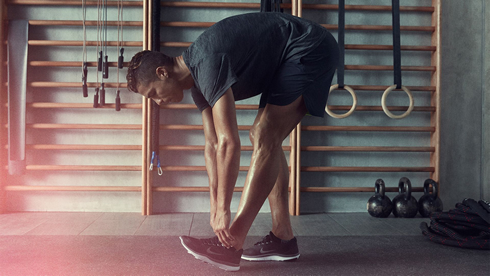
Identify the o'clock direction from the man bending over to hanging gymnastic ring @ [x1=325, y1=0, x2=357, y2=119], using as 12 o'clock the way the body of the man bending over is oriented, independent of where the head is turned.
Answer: The hanging gymnastic ring is roughly at 4 o'clock from the man bending over.

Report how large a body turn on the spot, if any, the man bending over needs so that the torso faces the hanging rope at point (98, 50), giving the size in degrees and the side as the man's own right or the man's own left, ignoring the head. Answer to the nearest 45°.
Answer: approximately 45° to the man's own right

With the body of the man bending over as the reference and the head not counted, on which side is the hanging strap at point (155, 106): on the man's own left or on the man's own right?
on the man's own right

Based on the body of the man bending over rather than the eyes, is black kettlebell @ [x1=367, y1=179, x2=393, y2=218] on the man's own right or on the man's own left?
on the man's own right

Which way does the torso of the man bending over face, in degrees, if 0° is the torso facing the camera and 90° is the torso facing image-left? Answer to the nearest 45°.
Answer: approximately 90°

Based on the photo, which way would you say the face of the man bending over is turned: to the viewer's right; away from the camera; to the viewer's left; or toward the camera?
to the viewer's left

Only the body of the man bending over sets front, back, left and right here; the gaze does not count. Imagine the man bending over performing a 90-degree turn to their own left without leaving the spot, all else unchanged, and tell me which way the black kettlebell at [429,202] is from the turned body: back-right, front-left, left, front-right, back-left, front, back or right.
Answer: back-left

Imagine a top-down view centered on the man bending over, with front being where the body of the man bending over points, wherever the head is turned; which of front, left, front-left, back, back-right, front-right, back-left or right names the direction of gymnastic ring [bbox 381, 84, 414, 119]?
back-right

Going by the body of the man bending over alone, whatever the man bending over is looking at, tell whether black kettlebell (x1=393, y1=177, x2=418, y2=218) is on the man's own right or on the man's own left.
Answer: on the man's own right
